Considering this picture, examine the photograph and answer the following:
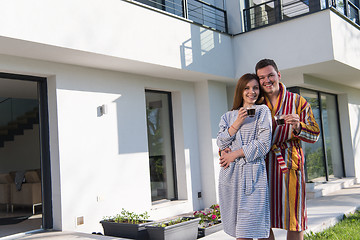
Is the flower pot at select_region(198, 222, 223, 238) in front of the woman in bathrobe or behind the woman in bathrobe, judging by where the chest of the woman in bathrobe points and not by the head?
behind

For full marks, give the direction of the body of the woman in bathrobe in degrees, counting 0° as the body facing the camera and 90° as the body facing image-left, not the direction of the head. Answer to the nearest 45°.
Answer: approximately 0°

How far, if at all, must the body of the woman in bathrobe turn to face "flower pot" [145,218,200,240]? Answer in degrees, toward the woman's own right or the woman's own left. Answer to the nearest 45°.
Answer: approximately 180°

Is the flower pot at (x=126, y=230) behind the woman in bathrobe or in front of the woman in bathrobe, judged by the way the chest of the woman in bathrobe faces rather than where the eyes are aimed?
behind

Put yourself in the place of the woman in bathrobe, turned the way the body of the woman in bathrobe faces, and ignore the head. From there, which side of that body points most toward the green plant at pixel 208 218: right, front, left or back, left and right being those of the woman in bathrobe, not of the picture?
back

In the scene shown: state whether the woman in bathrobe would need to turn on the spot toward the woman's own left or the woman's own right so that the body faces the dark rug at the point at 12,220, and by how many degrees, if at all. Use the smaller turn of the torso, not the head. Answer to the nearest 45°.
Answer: approximately 135° to the woman's own right
